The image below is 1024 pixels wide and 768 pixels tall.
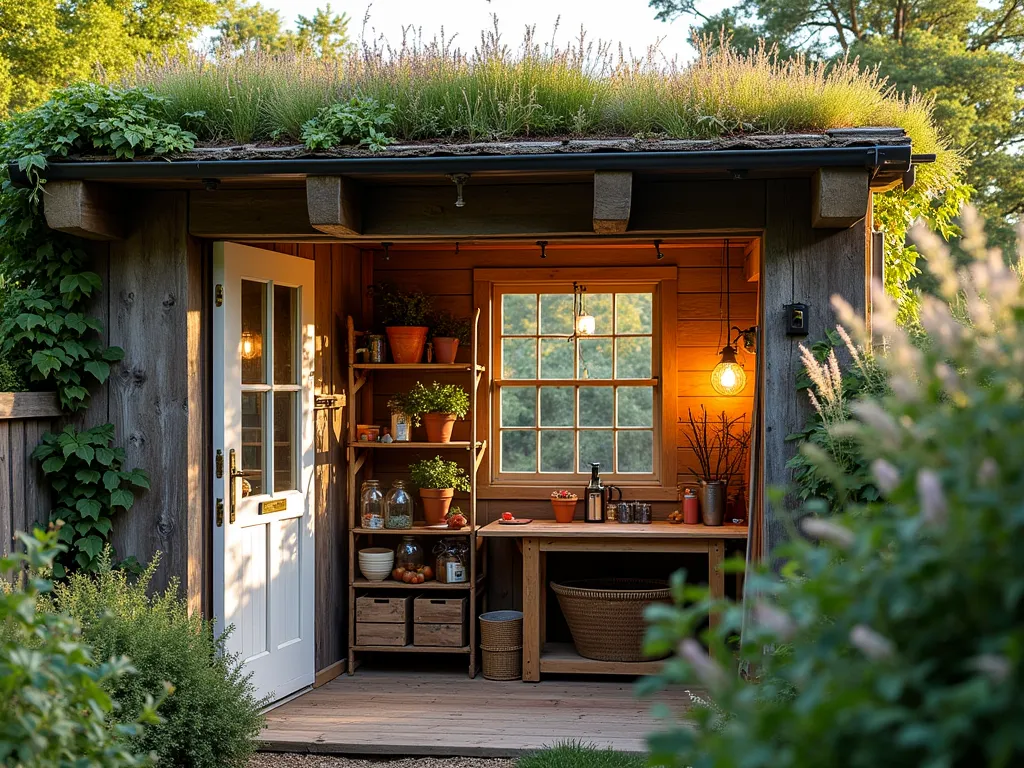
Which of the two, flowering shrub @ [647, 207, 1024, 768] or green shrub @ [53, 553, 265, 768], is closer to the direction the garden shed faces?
the flowering shrub

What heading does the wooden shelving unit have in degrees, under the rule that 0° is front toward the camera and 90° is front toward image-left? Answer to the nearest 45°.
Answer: approximately 0°

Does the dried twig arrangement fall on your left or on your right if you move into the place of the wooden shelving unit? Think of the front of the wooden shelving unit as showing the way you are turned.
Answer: on your left

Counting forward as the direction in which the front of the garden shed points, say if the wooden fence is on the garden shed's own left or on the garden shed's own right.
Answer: on the garden shed's own right

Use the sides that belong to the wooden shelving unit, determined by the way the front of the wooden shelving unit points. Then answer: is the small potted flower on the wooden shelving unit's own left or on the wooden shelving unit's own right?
on the wooden shelving unit's own left

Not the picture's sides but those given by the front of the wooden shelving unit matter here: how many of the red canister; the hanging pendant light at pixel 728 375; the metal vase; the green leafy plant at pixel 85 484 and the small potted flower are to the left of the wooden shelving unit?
4
